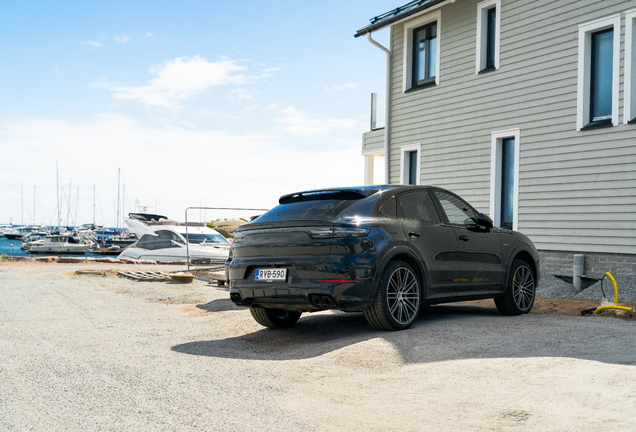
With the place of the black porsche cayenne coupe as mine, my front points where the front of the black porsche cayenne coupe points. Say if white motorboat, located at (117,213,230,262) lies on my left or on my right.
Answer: on my left

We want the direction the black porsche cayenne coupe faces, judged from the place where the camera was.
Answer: facing away from the viewer and to the right of the viewer

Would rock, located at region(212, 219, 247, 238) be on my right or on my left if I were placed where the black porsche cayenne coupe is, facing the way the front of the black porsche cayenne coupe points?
on my left

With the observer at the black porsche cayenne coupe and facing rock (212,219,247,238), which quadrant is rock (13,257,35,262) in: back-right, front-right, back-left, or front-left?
front-left

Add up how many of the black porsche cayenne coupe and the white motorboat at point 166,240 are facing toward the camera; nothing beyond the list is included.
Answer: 0

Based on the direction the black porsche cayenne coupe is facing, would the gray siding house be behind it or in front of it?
in front

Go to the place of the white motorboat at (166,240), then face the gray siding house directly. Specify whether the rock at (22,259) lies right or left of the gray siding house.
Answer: right
